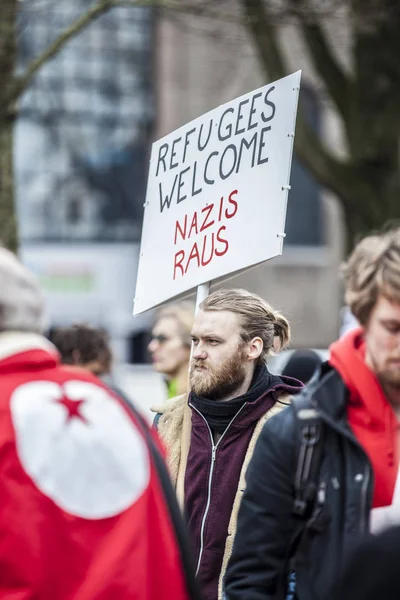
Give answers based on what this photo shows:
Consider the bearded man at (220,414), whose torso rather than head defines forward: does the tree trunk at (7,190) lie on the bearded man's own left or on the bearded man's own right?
on the bearded man's own right

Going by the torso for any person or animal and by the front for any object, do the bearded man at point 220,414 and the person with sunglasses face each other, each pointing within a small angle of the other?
no

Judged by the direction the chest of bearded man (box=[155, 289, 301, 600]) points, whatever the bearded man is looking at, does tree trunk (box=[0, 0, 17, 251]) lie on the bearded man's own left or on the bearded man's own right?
on the bearded man's own right

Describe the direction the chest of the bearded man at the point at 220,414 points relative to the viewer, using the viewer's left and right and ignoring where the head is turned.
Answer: facing the viewer and to the left of the viewer

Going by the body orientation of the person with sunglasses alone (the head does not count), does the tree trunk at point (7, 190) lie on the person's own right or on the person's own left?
on the person's own right

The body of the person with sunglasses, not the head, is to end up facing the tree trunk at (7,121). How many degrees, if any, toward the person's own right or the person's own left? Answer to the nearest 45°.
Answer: approximately 45° to the person's own right

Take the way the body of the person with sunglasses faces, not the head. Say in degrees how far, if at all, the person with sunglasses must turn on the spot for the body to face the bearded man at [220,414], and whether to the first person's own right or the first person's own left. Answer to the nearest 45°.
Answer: approximately 90° to the first person's own left

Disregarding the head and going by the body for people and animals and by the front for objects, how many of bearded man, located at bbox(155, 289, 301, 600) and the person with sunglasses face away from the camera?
0
